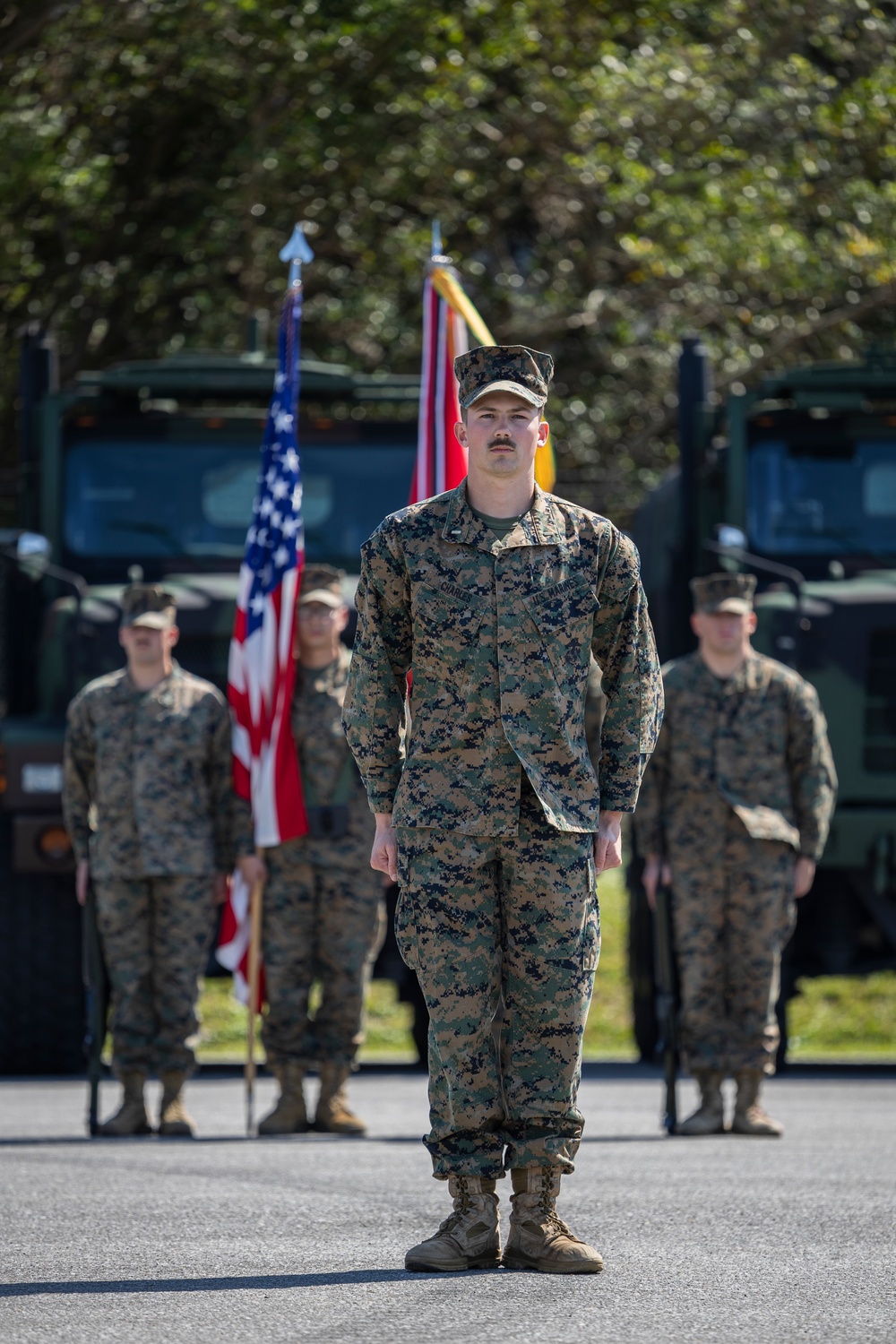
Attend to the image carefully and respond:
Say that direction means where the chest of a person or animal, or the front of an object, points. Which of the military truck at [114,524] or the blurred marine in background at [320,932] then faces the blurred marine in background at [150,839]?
the military truck

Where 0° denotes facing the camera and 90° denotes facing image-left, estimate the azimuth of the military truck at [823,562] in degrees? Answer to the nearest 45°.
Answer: approximately 0°

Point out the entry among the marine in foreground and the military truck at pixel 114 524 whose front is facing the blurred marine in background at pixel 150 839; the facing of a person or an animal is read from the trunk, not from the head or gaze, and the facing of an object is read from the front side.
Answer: the military truck

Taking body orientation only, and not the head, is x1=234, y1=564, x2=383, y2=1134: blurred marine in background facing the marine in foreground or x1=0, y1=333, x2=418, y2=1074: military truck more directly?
the marine in foreground

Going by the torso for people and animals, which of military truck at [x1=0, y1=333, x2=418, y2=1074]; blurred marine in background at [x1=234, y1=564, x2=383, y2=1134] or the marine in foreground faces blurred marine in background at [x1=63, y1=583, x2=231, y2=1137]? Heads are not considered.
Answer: the military truck
